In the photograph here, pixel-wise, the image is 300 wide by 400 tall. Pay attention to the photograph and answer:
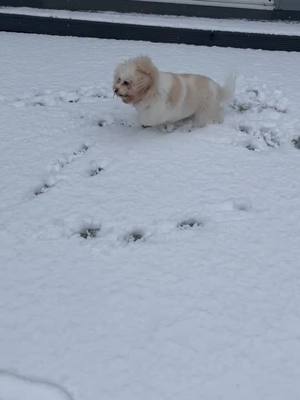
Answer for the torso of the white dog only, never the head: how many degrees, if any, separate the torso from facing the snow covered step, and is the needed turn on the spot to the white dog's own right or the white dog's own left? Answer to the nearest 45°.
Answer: approximately 90° to the white dog's own right

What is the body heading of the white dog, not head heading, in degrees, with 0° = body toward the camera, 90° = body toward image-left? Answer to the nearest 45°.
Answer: approximately 90°
